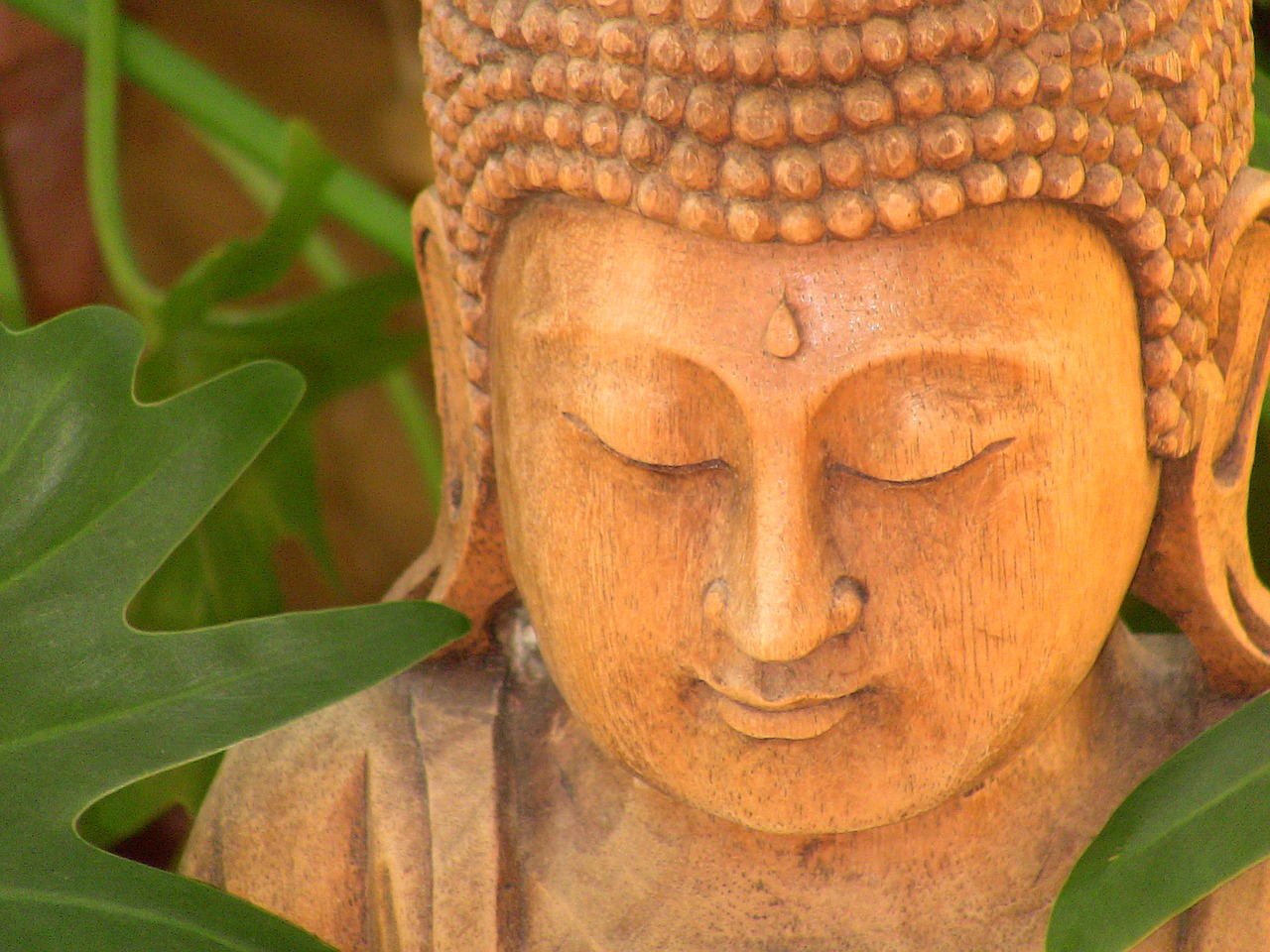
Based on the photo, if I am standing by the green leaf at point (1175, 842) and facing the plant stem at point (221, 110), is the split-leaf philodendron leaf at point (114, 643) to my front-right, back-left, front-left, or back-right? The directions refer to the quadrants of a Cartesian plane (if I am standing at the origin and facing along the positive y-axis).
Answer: front-left

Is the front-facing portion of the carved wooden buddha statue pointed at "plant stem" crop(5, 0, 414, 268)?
no

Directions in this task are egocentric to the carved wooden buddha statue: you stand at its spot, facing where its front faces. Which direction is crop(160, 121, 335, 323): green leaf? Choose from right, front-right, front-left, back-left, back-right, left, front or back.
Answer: back-right

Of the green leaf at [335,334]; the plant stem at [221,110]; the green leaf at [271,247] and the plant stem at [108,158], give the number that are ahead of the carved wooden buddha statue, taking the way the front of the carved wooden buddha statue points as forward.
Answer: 0

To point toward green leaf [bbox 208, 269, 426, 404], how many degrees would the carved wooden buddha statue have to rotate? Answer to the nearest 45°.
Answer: approximately 135° to its right

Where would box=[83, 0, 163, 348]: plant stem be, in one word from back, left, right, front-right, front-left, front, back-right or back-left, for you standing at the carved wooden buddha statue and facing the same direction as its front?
back-right

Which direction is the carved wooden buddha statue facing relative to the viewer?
toward the camera
